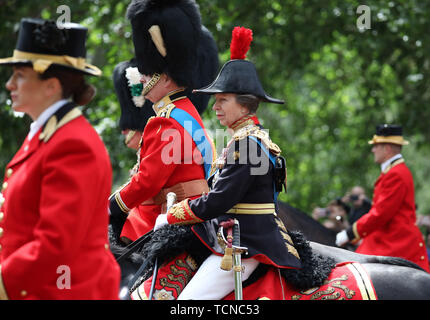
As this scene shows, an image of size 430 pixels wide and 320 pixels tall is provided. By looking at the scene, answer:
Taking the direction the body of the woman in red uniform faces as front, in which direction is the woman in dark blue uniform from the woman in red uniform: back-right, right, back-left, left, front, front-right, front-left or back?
back-right

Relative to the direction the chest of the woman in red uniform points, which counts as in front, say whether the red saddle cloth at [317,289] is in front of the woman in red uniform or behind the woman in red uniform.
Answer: behind

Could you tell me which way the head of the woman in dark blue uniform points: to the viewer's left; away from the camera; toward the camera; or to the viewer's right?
to the viewer's left

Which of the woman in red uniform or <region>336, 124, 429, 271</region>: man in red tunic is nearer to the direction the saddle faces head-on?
the woman in red uniform

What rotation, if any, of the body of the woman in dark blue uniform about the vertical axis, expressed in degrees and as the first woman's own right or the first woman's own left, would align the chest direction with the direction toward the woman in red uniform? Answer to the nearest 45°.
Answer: approximately 45° to the first woman's own left

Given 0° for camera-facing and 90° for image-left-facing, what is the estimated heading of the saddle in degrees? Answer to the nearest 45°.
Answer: approximately 90°

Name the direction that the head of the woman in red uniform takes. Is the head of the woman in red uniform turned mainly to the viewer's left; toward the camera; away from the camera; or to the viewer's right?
to the viewer's left

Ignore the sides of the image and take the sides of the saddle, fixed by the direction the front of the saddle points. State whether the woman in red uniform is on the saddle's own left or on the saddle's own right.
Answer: on the saddle's own left

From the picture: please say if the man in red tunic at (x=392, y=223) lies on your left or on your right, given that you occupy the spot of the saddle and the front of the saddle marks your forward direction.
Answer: on your right

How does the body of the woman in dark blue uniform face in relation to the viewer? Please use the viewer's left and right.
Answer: facing to the left of the viewer

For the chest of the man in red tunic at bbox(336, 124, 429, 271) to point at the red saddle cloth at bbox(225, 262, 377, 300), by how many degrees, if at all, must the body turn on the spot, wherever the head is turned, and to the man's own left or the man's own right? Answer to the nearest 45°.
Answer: approximately 90° to the man's own left

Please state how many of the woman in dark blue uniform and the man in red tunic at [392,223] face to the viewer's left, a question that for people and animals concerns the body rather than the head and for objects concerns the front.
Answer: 2

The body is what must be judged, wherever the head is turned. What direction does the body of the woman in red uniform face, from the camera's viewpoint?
to the viewer's left

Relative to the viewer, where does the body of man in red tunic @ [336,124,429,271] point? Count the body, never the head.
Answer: to the viewer's left
